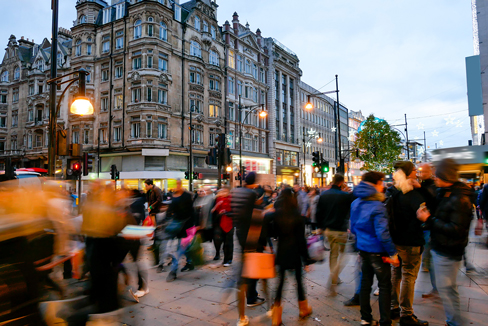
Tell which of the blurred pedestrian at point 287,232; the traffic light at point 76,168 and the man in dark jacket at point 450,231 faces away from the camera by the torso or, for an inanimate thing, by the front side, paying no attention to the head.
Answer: the blurred pedestrian

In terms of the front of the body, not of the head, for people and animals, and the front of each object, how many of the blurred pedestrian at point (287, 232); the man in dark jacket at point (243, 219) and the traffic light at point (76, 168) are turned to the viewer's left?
0

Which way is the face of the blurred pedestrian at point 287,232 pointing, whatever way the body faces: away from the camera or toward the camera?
away from the camera

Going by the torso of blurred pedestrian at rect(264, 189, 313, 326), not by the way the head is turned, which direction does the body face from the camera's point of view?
away from the camera

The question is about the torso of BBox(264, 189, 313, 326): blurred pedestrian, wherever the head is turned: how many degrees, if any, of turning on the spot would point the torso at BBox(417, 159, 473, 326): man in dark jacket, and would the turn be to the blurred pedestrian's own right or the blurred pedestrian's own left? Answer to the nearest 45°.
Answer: approximately 90° to the blurred pedestrian's own right

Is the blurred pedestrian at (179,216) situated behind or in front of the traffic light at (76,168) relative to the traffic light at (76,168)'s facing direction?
in front

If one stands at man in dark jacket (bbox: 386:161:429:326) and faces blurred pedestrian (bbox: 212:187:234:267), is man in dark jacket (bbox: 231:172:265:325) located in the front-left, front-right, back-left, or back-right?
front-left

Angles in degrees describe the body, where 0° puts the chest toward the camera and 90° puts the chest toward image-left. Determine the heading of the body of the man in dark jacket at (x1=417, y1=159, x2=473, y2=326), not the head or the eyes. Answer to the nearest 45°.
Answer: approximately 90°

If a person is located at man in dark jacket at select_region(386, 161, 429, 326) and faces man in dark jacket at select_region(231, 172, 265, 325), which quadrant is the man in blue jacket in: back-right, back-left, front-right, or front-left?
front-left

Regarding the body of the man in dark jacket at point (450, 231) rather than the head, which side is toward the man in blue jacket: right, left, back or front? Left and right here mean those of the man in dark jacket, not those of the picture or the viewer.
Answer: front

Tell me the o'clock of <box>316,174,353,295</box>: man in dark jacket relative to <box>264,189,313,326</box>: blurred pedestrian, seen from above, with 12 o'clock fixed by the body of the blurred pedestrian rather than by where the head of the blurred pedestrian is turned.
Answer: The man in dark jacket is roughly at 1 o'clock from the blurred pedestrian.

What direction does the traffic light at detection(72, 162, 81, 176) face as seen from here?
toward the camera

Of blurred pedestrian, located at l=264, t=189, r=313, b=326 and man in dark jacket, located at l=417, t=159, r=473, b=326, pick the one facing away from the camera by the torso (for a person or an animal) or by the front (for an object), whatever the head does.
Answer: the blurred pedestrian
